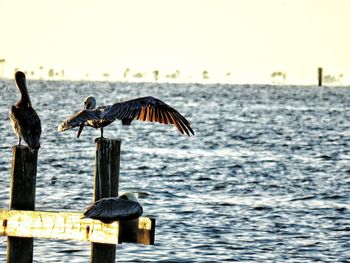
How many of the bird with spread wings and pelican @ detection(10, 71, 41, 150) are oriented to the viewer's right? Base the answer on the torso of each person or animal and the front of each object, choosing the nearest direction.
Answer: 0

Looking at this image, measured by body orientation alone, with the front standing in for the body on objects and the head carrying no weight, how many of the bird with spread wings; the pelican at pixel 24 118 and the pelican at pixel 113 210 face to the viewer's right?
1

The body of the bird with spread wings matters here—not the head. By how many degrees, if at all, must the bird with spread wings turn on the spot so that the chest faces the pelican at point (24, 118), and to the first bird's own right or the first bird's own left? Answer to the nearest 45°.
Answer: approximately 45° to the first bird's own left

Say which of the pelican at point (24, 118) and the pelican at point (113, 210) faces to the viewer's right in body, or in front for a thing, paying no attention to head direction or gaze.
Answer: the pelican at point (113, 210)

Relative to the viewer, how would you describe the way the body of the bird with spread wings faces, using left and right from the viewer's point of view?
facing away from the viewer and to the left of the viewer

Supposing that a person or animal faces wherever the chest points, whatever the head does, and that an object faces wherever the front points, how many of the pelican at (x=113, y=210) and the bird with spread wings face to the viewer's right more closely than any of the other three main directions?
1

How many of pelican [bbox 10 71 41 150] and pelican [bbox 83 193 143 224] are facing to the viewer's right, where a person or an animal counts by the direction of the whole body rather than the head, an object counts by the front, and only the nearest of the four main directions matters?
1

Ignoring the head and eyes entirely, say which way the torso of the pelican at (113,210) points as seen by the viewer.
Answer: to the viewer's right

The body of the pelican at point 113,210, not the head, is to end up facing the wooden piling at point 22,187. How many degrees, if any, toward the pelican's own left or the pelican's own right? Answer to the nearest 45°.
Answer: approximately 135° to the pelican's own left

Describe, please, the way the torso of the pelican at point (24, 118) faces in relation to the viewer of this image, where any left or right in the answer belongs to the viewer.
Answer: facing away from the viewer and to the left of the viewer

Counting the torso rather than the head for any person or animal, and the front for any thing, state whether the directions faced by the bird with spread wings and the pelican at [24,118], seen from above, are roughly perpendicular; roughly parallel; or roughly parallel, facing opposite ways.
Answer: roughly parallel

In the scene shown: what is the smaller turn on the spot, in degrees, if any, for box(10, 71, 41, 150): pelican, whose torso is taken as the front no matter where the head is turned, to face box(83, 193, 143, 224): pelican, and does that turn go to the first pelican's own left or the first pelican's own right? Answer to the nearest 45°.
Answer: approximately 180°
